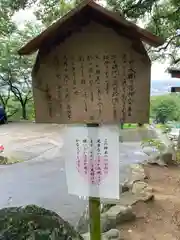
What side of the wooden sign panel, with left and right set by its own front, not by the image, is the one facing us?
front

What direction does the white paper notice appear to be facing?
toward the camera

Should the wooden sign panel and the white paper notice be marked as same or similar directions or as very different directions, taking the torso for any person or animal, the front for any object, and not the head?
same or similar directions

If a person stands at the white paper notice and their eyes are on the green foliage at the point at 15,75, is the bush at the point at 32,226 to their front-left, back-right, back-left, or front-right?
back-left

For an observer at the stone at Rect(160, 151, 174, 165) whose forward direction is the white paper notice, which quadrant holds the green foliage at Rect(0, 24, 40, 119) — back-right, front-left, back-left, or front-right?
back-right

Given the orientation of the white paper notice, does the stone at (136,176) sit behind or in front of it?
behind

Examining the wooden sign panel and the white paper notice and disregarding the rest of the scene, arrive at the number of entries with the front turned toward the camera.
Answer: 2
